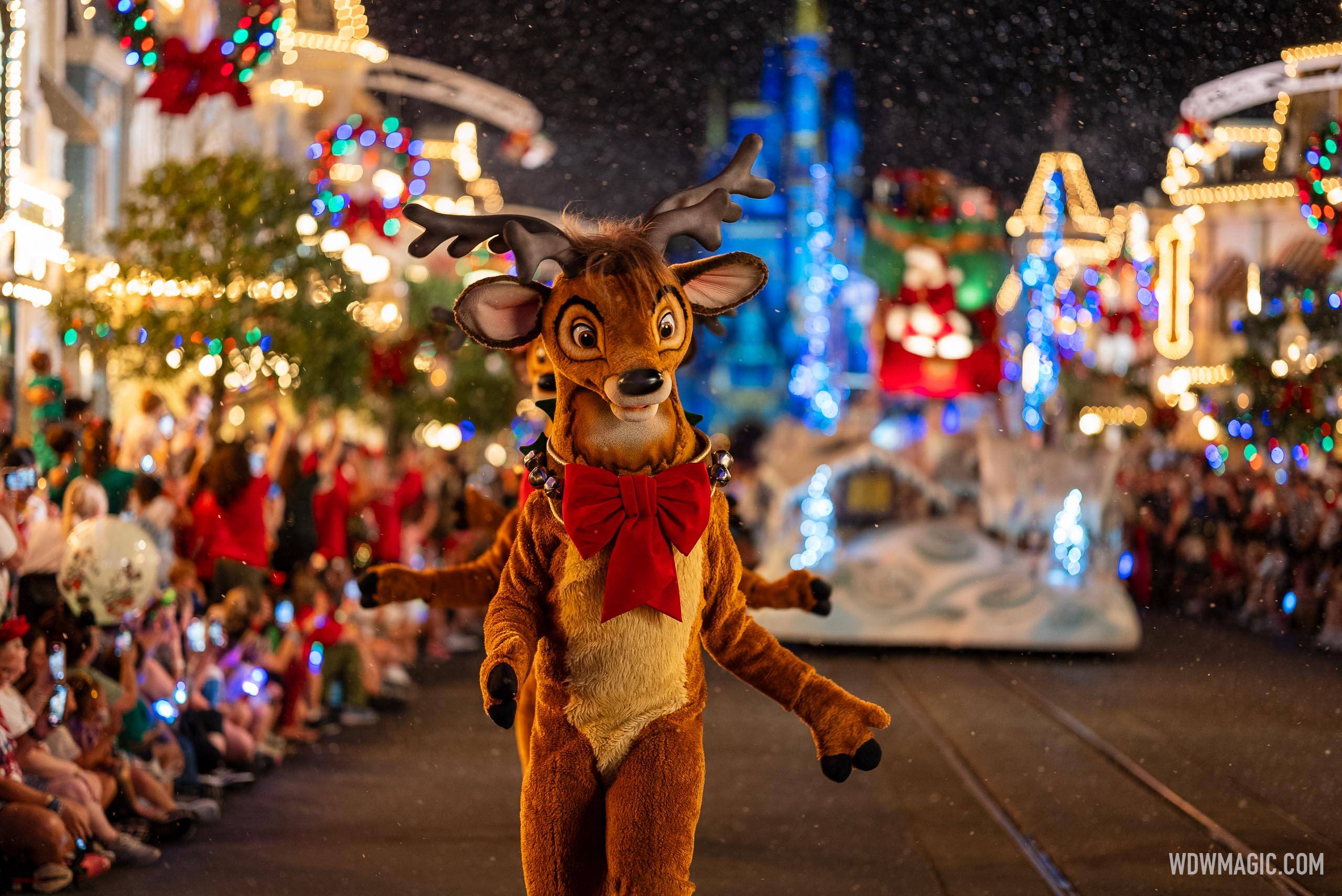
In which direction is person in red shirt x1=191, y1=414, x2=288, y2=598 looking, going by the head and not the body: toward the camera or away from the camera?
away from the camera

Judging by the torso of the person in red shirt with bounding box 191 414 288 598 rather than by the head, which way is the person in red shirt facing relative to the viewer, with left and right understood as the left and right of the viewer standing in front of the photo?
facing away from the viewer and to the right of the viewer

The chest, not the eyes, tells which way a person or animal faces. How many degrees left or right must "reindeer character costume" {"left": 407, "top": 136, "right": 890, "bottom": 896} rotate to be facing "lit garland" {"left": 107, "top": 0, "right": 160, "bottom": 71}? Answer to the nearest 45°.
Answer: approximately 135° to its right

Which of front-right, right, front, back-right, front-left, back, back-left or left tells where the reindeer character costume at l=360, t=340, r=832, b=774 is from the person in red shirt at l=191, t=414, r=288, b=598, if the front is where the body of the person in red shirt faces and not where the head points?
back-right

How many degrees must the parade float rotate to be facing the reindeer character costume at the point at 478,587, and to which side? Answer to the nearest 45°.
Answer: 0° — it already faces it

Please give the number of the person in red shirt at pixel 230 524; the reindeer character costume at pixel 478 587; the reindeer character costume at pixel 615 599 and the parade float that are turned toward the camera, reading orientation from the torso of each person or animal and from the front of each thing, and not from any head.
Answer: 3

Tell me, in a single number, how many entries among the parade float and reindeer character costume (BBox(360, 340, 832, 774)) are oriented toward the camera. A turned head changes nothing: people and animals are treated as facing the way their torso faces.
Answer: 2

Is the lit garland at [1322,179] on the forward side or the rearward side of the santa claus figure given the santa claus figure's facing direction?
on the forward side

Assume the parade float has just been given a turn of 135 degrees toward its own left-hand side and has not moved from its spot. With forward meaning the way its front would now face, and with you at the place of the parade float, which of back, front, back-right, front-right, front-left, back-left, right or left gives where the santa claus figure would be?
front-left
